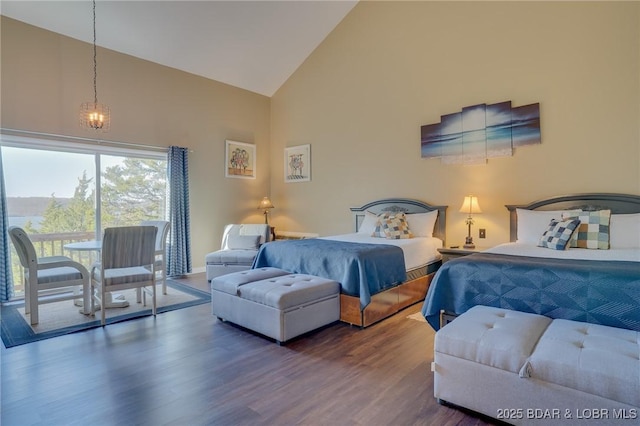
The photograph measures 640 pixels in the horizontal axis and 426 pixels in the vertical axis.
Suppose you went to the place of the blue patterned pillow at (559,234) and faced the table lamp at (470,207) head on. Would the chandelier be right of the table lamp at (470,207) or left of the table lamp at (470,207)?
left

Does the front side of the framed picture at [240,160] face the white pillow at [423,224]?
yes

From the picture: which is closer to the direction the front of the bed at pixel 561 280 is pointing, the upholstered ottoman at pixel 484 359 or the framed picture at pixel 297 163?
the upholstered ottoman

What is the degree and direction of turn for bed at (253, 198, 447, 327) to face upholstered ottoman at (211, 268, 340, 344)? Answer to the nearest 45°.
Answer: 0° — it already faces it

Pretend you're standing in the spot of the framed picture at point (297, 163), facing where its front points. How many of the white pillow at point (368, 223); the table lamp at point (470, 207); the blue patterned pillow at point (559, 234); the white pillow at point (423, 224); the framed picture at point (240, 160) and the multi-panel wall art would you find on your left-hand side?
5

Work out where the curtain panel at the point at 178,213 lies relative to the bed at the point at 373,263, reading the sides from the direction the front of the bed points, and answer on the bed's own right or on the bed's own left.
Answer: on the bed's own right

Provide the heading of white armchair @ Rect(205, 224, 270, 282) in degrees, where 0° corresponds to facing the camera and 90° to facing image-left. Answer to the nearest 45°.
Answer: approximately 45°

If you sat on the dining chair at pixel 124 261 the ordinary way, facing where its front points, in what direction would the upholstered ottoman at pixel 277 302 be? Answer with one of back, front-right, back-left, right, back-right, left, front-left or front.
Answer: back

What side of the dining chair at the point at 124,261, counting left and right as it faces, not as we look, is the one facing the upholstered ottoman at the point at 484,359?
back

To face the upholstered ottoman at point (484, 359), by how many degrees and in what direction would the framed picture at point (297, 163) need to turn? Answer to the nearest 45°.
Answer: approximately 45° to its left

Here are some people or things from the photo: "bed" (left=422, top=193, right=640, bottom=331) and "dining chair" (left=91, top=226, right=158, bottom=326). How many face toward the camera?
1
